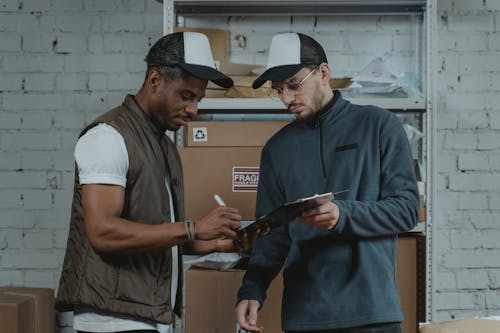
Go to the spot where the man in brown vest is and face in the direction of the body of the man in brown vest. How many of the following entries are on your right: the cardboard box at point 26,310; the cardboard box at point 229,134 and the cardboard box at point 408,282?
0

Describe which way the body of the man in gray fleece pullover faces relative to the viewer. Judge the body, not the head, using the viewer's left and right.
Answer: facing the viewer and to the left of the viewer

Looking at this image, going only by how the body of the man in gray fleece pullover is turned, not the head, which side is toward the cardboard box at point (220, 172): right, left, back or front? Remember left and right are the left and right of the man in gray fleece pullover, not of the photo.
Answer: right

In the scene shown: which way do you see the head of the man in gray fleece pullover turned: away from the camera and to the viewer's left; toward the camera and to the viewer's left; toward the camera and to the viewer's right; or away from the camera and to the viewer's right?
toward the camera and to the viewer's left

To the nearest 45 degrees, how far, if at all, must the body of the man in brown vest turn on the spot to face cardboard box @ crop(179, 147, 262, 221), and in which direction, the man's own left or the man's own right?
approximately 90° to the man's own left

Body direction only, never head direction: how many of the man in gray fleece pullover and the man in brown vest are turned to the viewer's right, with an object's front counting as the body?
1

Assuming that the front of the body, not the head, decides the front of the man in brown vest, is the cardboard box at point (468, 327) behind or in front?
in front

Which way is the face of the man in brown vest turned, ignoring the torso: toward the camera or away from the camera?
toward the camera

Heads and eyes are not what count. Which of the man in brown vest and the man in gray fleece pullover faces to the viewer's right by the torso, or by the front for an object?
the man in brown vest

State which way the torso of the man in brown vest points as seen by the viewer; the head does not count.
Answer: to the viewer's right

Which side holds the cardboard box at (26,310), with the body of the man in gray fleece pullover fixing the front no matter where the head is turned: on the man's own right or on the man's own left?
on the man's own right
